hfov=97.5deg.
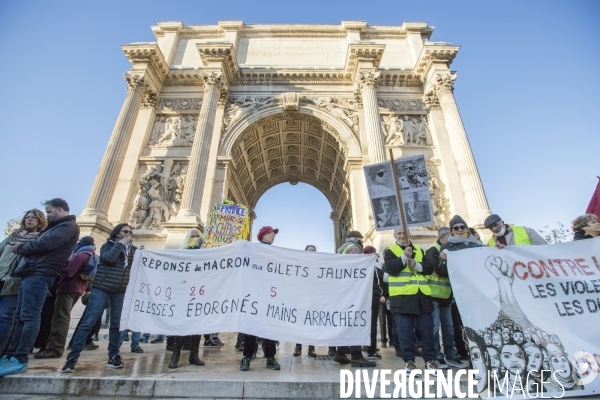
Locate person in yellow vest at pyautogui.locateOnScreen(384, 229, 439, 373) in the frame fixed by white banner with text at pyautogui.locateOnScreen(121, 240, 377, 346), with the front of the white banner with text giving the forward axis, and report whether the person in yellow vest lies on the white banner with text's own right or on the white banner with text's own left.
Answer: on the white banner with text's own left

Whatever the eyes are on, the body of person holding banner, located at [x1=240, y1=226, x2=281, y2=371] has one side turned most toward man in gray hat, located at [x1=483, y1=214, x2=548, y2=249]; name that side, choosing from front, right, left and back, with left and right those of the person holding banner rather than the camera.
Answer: left

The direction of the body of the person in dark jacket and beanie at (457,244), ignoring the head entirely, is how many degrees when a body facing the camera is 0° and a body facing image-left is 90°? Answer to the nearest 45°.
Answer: approximately 0°

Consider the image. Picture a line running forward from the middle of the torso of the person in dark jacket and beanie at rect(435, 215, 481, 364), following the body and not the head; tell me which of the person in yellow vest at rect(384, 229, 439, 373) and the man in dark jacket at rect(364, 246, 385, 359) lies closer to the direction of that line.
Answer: the person in yellow vest

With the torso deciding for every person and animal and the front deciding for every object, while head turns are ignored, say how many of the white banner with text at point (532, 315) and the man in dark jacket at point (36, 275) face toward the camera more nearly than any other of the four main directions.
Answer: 1
